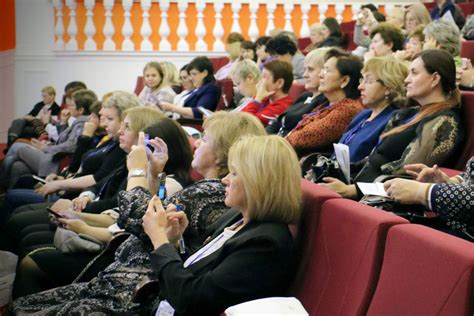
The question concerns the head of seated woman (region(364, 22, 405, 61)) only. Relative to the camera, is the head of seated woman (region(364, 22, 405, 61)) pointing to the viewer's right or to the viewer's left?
to the viewer's left

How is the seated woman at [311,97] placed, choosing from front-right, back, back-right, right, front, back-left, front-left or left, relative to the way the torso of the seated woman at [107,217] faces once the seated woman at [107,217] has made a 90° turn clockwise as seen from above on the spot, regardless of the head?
front-right

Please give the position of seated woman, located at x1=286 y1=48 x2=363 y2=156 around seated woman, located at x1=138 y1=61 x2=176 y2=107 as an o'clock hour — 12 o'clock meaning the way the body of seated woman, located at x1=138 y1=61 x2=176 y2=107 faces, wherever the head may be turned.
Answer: seated woman, located at x1=286 y1=48 x2=363 y2=156 is roughly at 10 o'clock from seated woman, located at x1=138 y1=61 x2=176 y2=107.

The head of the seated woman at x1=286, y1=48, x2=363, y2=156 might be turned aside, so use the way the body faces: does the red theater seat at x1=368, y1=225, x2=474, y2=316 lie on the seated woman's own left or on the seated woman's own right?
on the seated woman's own left

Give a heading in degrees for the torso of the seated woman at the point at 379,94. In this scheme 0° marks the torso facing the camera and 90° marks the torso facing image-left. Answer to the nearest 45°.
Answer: approximately 45°

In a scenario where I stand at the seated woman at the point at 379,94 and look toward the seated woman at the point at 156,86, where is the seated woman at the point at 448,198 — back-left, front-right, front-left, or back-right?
back-left

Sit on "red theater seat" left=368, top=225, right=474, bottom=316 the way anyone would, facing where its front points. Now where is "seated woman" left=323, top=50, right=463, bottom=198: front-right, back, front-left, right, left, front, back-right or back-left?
back-right

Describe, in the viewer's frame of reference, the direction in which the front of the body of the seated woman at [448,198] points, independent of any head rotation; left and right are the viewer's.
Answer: facing to the left of the viewer

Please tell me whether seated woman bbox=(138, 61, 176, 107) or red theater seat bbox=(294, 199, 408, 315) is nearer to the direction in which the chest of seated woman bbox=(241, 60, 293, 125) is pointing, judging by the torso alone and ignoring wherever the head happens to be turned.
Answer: the seated woman

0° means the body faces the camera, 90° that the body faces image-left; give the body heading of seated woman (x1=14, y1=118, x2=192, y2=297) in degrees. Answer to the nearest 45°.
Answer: approximately 90°
